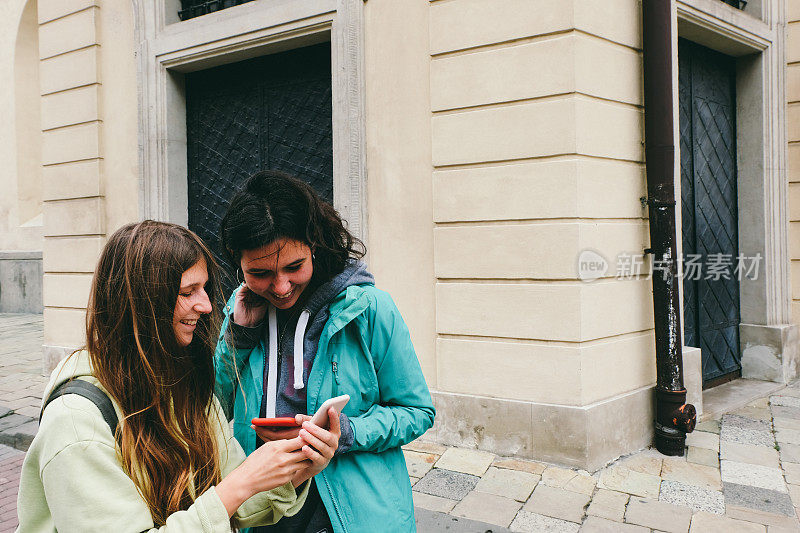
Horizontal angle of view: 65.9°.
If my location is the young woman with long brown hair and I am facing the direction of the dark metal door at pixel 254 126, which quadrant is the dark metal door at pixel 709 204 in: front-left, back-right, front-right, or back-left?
front-right

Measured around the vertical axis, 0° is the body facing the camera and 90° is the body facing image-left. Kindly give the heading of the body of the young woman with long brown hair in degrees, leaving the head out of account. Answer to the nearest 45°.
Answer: approximately 270°

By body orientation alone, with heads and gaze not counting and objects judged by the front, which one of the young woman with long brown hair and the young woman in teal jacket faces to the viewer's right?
the young woman with long brown hair

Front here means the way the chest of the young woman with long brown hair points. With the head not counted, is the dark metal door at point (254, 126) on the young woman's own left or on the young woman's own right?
on the young woman's own left

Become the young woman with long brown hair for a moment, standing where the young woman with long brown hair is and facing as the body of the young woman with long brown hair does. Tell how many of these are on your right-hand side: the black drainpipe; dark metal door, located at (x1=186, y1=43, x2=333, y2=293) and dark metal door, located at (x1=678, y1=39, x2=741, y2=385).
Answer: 0

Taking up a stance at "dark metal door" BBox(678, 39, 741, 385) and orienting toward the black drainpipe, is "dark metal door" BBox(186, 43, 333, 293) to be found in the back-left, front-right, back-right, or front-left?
front-right

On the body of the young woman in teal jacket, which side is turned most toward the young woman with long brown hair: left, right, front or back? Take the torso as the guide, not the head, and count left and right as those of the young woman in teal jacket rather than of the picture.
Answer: front

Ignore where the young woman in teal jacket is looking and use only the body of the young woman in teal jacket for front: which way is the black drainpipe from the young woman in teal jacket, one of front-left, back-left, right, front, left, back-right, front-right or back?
back

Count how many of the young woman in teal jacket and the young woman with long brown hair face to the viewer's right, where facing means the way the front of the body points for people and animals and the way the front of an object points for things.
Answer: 1

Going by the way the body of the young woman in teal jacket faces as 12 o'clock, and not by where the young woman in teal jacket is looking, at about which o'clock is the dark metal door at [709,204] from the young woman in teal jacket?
The dark metal door is roughly at 6 o'clock from the young woman in teal jacket.

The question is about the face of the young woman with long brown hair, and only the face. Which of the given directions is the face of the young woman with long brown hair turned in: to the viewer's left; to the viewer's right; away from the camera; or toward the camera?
to the viewer's right

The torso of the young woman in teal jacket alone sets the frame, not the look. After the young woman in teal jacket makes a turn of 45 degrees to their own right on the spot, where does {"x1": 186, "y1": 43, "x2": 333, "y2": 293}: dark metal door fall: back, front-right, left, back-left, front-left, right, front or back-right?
right

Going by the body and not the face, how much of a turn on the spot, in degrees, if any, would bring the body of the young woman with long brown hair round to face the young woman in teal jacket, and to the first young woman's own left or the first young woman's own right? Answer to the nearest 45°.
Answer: approximately 45° to the first young woman's own left

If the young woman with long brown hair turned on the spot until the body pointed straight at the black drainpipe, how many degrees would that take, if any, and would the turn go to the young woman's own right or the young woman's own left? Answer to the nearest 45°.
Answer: approximately 45° to the young woman's own left

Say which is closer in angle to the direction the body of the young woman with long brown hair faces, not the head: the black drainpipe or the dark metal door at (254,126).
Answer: the black drainpipe

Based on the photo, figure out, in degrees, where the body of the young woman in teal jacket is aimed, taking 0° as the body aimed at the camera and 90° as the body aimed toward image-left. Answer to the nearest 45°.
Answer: approximately 45°
